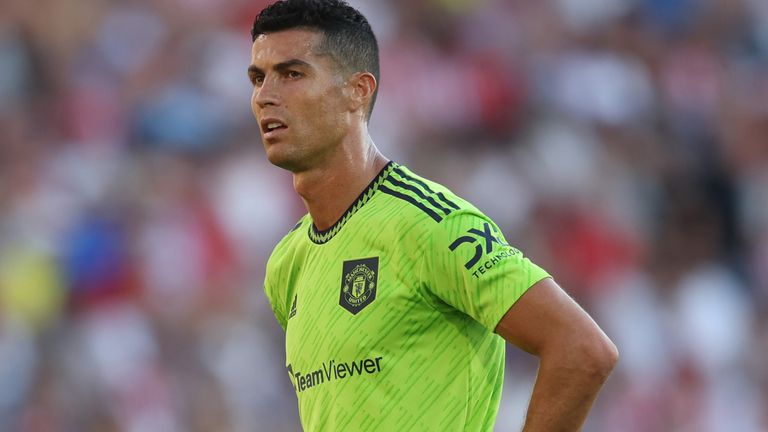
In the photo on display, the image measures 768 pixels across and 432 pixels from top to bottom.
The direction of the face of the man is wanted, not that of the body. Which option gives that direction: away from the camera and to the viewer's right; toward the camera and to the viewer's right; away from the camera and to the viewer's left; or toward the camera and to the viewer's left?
toward the camera and to the viewer's left

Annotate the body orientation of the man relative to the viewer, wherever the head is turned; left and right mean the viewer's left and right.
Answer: facing the viewer and to the left of the viewer
